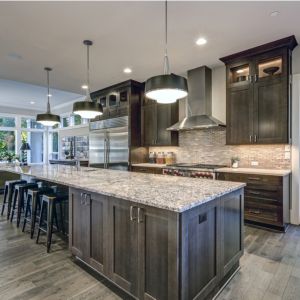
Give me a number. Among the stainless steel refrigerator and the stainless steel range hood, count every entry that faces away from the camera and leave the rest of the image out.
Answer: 0

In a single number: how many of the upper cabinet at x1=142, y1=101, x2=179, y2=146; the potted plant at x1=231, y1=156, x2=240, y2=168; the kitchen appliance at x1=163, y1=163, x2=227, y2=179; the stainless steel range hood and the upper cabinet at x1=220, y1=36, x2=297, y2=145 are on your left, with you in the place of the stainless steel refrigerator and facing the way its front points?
5

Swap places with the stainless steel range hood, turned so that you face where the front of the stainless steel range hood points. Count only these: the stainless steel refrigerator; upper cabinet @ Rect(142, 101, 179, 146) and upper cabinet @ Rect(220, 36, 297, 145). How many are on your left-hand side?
1

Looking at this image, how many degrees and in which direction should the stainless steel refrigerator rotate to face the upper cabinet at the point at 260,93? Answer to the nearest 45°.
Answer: approximately 90° to its left

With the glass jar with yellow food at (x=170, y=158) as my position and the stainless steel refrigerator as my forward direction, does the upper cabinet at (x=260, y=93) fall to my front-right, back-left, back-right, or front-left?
back-left

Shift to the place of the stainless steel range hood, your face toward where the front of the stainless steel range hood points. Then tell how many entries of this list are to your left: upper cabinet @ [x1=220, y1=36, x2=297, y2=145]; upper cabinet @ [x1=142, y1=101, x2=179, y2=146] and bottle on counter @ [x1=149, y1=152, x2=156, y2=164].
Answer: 1

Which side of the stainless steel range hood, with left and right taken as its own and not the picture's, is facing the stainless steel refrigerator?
right

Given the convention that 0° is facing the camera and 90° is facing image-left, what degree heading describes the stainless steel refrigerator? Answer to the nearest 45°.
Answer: approximately 45°

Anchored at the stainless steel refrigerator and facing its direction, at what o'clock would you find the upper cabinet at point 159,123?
The upper cabinet is roughly at 9 o'clock from the stainless steel refrigerator.

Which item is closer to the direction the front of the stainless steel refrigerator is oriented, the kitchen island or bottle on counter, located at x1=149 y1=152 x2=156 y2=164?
the kitchen island

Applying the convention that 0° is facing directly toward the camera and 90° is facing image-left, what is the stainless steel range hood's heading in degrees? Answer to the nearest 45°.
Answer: approximately 45°

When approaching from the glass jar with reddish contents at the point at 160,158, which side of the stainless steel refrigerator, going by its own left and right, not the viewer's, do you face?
left

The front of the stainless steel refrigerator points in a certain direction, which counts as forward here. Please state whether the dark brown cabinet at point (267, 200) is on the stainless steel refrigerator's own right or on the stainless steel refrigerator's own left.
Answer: on the stainless steel refrigerator's own left
